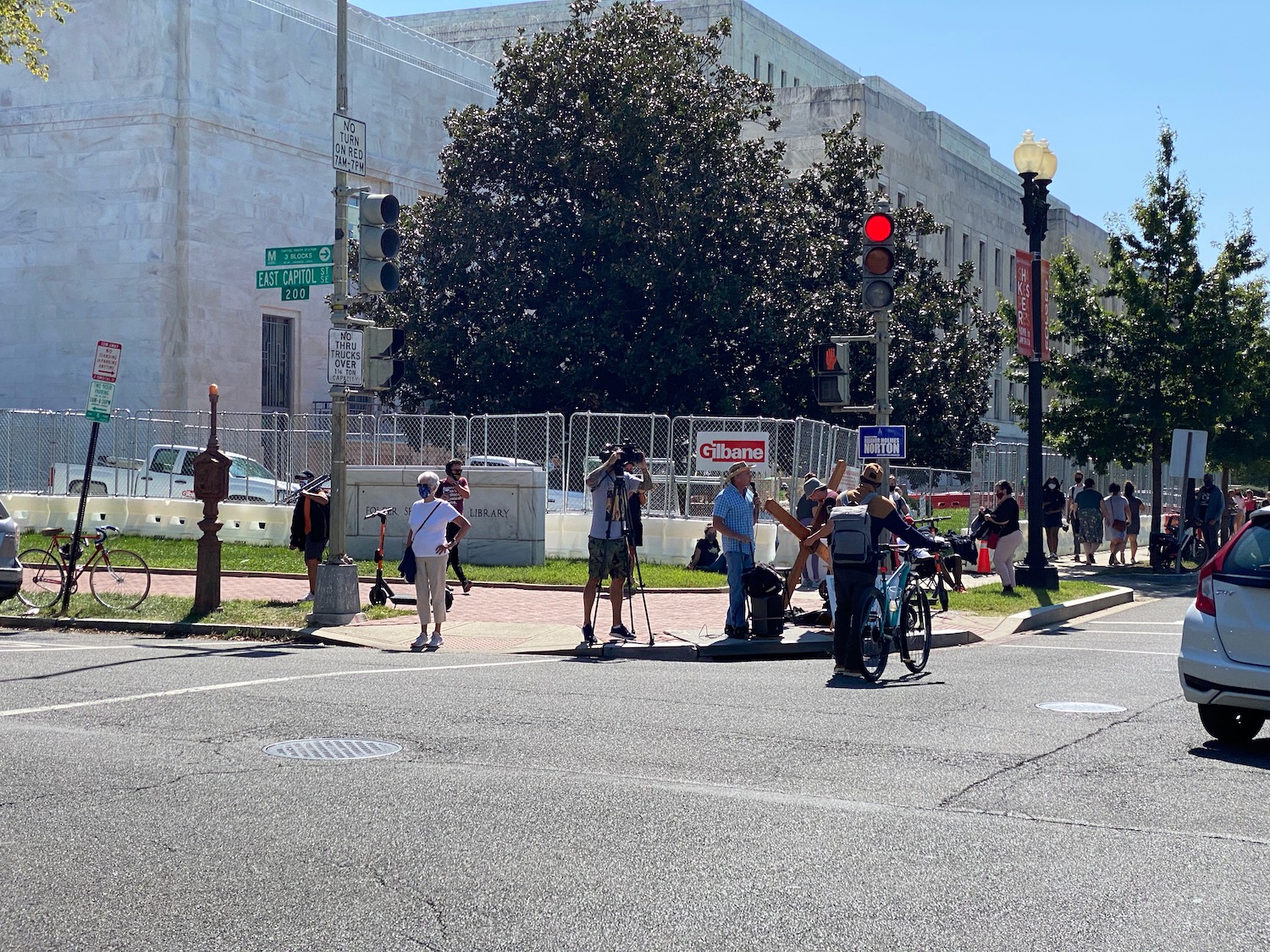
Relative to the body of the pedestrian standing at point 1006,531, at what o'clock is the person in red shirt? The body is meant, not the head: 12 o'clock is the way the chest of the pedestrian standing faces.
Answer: The person in red shirt is roughly at 11 o'clock from the pedestrian standing.

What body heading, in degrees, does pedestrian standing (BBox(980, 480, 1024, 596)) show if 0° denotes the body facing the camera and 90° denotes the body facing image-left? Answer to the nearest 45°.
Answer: approximately 90°

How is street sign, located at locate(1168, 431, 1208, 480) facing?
away from the camera

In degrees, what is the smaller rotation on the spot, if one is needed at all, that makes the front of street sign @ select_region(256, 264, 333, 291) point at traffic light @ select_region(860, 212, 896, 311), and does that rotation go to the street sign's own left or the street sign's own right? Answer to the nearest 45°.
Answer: approximately 90° to the street sign's own left

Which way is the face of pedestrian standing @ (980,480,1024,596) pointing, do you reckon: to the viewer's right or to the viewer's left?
to the viewer's left

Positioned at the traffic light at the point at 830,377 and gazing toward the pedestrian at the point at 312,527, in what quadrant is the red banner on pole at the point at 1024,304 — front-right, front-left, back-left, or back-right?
back-right

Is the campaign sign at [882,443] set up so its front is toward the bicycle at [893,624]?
yes

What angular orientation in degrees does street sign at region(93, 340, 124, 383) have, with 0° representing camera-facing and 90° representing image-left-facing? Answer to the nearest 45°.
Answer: approximately 0°
